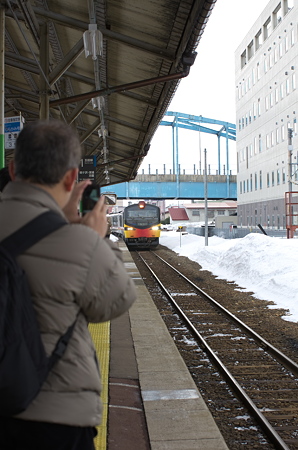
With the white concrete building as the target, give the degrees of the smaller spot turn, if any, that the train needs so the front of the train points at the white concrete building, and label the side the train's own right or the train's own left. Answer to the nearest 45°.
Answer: approximately 135° to the train's own left

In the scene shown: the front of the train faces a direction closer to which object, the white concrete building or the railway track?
the railway track

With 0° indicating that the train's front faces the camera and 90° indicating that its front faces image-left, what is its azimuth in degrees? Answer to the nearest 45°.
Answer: approximately 0°

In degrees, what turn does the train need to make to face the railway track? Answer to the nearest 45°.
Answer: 0° — it already faces it
